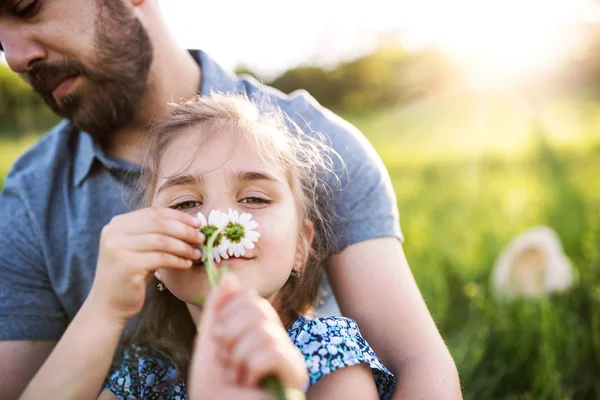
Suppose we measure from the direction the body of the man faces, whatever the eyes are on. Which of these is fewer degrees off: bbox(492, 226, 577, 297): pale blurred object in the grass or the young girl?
the young girl

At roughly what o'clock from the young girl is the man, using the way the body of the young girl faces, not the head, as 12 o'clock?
The man is roughly at 5 o'clock from the young girl.

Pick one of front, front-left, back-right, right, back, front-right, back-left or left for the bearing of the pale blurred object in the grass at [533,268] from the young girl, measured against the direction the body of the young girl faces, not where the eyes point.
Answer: back-left

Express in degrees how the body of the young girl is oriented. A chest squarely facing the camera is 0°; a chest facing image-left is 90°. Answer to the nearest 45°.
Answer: approximately 0°

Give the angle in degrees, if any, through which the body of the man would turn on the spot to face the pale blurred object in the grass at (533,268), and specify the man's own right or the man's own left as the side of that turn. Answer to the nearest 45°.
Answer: approximately 180°
